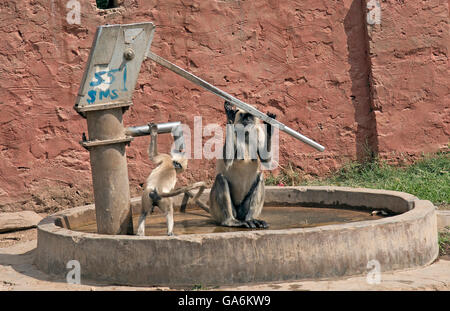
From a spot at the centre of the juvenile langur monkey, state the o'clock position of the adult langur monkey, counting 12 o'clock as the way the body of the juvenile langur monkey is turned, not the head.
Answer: The adult langur monkey is roughly at 3 o'clock from the juvenile langur monkey.

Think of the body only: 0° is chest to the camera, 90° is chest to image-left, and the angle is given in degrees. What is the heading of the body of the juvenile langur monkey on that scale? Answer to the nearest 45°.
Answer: approximately 225°
